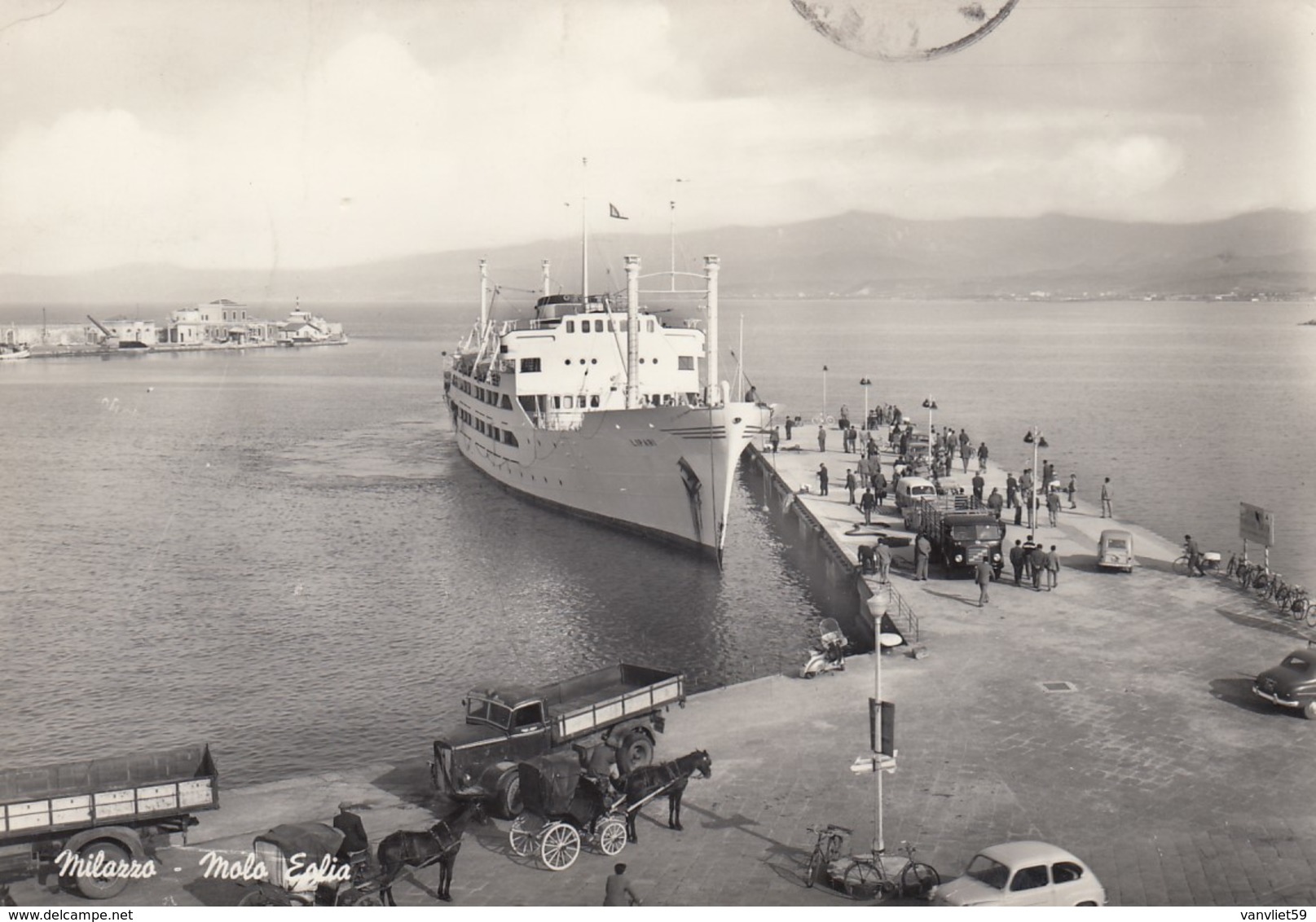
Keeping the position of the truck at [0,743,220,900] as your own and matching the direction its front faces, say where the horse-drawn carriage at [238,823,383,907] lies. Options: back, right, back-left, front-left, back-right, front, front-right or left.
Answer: back-left

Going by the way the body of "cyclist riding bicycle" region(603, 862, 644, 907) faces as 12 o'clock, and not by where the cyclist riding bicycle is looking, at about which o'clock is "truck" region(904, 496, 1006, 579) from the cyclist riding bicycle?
The truck is roughly at 1 o'clock from the cyclist riding bicycle.

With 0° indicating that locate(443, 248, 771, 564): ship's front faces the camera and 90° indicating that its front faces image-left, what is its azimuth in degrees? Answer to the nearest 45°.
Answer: approximately 315°

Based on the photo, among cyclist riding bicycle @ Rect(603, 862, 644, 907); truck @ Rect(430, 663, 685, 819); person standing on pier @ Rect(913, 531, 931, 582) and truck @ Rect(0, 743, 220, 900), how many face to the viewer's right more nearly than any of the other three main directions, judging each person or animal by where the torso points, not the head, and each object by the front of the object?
0

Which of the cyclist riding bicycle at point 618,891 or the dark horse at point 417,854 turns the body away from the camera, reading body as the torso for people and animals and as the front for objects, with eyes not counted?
the cyclist riding bicycle

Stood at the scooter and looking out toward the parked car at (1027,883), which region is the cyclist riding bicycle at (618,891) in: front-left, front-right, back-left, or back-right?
front-right

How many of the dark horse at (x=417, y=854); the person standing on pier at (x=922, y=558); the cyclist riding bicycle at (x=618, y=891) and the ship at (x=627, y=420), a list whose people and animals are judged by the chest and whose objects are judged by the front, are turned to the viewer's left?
0

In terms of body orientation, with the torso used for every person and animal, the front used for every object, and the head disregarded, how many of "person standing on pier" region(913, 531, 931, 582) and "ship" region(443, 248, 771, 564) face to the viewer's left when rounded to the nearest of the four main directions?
0

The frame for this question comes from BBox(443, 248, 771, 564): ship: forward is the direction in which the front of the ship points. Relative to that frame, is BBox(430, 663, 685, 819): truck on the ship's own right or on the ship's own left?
on the ship's own right

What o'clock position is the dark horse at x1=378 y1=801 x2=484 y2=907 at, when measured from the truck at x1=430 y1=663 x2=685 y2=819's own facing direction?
The dark horse is roughly at 11 o'clock from the truck.

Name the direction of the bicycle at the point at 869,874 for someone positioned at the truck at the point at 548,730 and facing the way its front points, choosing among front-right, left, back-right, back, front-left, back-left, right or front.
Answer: left

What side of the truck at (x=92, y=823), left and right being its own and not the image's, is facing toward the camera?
left
